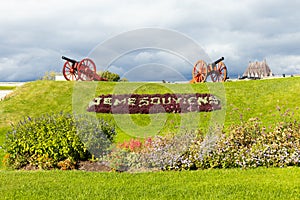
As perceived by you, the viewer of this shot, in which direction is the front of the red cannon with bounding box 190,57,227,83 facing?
facing the viewer and to the right of the viewer

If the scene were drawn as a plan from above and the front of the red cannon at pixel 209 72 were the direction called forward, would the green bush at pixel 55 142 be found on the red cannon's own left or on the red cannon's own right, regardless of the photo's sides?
on the red cannon's own right

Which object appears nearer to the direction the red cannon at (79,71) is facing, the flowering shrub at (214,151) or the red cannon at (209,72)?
the flowering shrub

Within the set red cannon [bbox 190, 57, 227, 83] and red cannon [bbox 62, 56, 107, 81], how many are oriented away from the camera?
0

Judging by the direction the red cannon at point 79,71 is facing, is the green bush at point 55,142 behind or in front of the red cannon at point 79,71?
in front

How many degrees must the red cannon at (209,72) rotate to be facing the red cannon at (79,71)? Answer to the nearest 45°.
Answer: approximately 135° to its right
